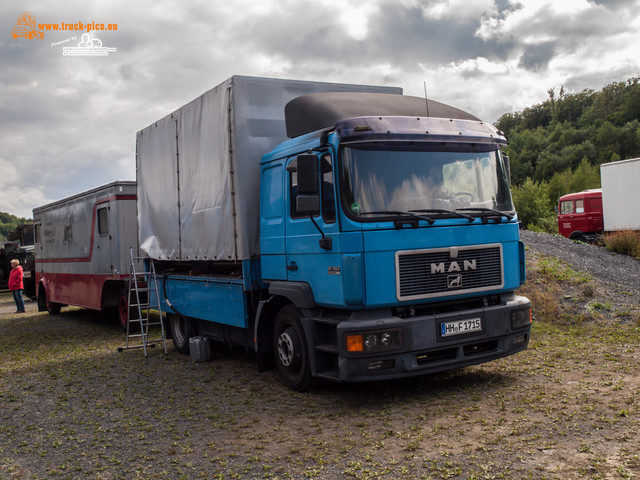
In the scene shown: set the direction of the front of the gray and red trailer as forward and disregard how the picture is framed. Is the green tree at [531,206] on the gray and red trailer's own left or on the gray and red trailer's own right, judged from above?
on the gray and red trailer's own left

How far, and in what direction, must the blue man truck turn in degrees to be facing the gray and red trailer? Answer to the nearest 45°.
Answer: approximately 180°

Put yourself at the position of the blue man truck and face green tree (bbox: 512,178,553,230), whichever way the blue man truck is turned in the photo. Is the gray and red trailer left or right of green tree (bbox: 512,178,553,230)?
left

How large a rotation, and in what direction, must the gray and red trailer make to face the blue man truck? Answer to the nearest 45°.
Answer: approximately 45° to its right

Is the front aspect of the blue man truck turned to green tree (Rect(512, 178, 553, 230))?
no

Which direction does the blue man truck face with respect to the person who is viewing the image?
facing the viewer and to the right of the viewer

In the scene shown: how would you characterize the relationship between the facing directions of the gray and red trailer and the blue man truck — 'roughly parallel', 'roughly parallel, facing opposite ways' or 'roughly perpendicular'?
roughly parallel

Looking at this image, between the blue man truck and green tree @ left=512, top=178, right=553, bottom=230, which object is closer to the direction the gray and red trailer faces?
the blue man truck
